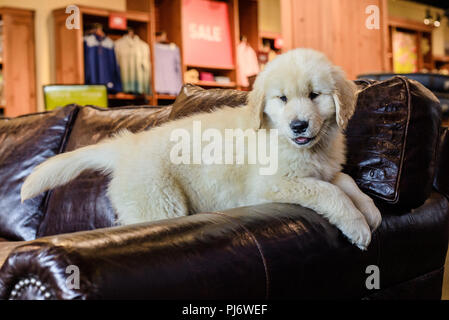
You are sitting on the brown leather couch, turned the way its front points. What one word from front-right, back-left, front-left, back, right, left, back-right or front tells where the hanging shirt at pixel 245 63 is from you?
back-right

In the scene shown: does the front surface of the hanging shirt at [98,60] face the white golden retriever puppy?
yes

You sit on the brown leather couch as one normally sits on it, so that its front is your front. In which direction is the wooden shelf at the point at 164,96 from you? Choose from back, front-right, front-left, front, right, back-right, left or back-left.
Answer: back-right

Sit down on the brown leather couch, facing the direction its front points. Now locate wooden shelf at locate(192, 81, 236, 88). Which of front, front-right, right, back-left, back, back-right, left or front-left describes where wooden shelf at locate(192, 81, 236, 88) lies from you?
back-right

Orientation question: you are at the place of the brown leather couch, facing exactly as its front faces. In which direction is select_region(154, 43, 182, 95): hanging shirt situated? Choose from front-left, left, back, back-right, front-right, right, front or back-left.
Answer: back-right

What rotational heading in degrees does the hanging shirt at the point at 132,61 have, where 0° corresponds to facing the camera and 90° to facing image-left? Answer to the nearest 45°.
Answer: approximately 0°

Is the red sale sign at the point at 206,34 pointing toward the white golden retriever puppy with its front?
yes
